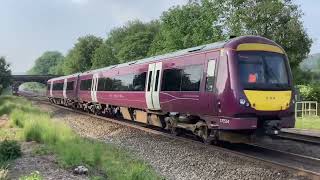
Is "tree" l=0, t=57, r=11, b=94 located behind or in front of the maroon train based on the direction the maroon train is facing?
behind

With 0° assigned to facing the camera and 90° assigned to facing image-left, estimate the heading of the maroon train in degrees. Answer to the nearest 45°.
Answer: approximately 315°

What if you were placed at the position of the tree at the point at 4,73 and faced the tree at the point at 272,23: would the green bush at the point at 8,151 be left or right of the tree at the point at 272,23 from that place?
right

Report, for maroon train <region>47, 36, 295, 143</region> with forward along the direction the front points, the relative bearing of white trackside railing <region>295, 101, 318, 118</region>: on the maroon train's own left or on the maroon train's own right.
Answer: on the maroon train's own left

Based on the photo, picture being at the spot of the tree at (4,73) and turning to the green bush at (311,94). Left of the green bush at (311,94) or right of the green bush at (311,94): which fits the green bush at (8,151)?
right

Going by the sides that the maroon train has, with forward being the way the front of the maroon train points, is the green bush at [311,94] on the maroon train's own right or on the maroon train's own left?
on the maroon train's own left
